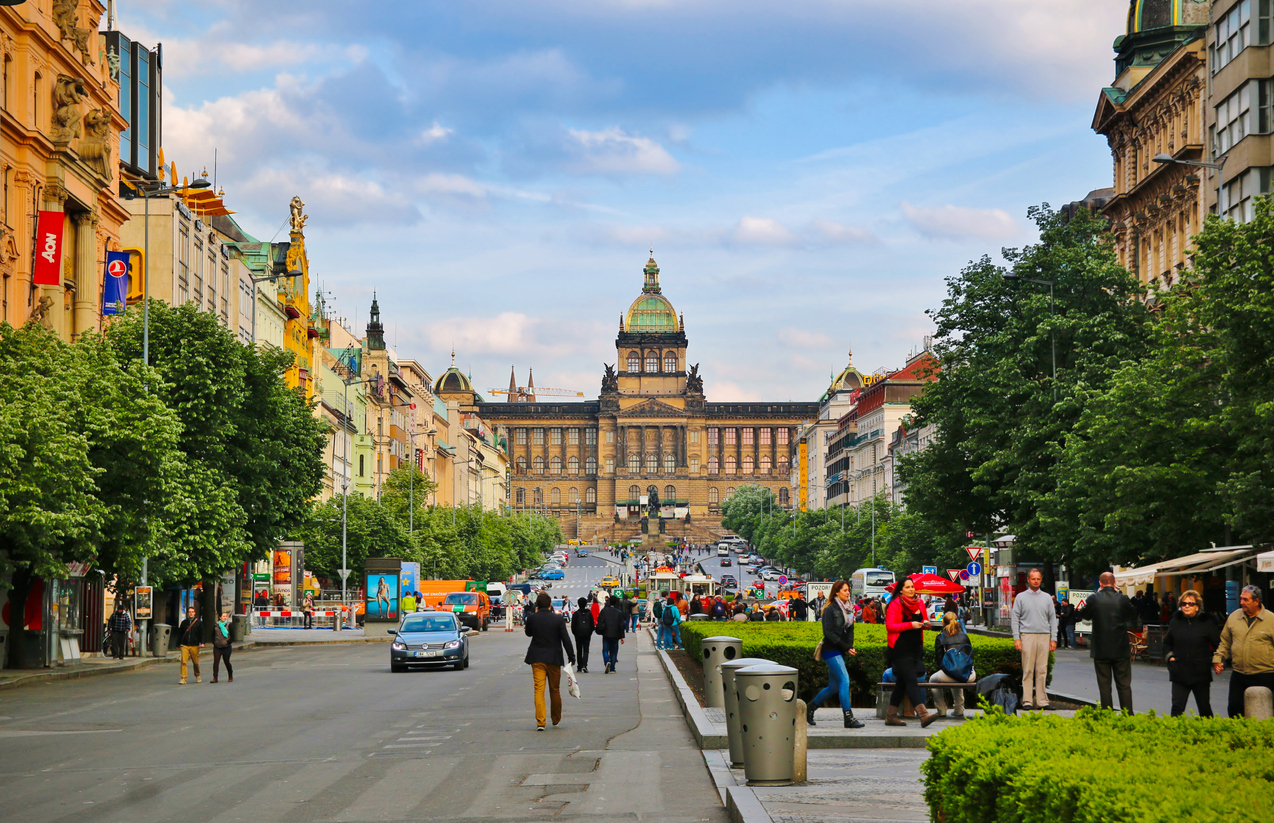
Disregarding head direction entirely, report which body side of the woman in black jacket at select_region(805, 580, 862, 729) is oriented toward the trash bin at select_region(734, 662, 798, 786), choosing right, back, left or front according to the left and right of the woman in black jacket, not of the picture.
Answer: right

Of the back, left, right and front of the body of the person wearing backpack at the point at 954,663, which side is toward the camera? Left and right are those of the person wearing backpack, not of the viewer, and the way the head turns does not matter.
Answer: back

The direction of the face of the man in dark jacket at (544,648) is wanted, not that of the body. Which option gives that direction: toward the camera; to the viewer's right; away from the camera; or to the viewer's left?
away from the camera

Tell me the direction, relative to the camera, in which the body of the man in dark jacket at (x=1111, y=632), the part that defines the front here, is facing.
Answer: away from the camera

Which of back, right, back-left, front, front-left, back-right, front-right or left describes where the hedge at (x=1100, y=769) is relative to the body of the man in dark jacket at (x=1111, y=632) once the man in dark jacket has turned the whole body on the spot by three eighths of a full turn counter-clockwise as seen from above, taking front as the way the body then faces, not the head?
front-left

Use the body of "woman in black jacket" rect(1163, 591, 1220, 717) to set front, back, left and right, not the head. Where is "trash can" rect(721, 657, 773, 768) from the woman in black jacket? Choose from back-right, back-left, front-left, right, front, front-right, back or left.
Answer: front-right

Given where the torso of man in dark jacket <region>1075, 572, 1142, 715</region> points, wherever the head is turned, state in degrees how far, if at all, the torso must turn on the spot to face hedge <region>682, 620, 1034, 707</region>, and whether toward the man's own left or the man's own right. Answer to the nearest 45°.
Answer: approximately 45° to the man's own left

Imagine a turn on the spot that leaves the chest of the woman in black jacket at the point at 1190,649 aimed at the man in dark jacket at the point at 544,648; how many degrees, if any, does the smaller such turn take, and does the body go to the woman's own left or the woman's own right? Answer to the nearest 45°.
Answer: approximately 90° to the woman's own right

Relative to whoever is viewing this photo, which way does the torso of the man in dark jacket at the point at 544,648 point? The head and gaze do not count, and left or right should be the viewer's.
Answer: facing away from the viewer
